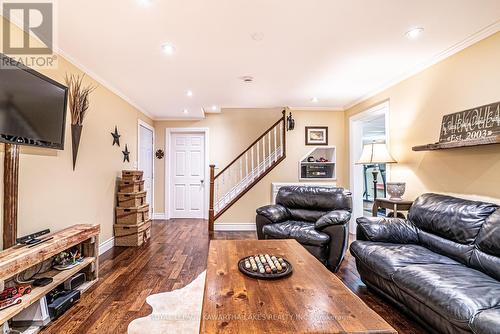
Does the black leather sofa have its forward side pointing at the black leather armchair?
no

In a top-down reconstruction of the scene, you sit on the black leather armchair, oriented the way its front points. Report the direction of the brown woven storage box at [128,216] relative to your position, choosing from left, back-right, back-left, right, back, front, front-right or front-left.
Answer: front-right

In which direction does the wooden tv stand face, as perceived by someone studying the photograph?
facing the viewer and to the right of the viewer

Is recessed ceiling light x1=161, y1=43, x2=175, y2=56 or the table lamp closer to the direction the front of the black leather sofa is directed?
the recessed ceiling light

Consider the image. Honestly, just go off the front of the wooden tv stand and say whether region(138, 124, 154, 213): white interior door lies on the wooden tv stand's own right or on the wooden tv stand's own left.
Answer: on the wooden tv stand's own left

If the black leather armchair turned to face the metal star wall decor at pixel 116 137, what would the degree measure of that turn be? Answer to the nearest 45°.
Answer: approximately 45° to its right

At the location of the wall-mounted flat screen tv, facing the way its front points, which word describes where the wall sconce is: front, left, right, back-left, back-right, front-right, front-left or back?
front-left

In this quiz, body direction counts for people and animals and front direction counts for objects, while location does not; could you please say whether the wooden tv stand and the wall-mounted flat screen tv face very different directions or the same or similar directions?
same or similar directions

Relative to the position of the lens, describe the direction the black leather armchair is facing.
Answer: facing the viewer and to the left of the viewer

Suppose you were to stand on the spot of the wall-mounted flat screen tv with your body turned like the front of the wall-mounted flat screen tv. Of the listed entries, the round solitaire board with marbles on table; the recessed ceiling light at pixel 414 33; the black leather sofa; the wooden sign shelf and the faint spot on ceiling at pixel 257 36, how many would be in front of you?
5

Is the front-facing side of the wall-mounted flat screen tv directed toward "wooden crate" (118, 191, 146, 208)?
no

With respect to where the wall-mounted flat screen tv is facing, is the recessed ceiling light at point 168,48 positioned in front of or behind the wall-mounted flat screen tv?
in front

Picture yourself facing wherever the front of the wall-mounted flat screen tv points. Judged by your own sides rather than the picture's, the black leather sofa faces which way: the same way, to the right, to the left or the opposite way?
the opposite way

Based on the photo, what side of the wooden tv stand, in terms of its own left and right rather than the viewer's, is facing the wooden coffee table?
front

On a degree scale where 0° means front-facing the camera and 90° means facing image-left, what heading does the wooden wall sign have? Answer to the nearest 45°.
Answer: approximately 45°

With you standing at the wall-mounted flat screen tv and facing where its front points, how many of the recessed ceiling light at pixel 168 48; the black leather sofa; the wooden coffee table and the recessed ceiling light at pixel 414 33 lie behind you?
0

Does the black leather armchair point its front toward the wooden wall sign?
no

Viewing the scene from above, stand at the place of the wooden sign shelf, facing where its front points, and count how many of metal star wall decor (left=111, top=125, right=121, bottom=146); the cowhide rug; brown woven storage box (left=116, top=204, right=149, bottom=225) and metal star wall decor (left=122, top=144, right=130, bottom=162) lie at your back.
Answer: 0
